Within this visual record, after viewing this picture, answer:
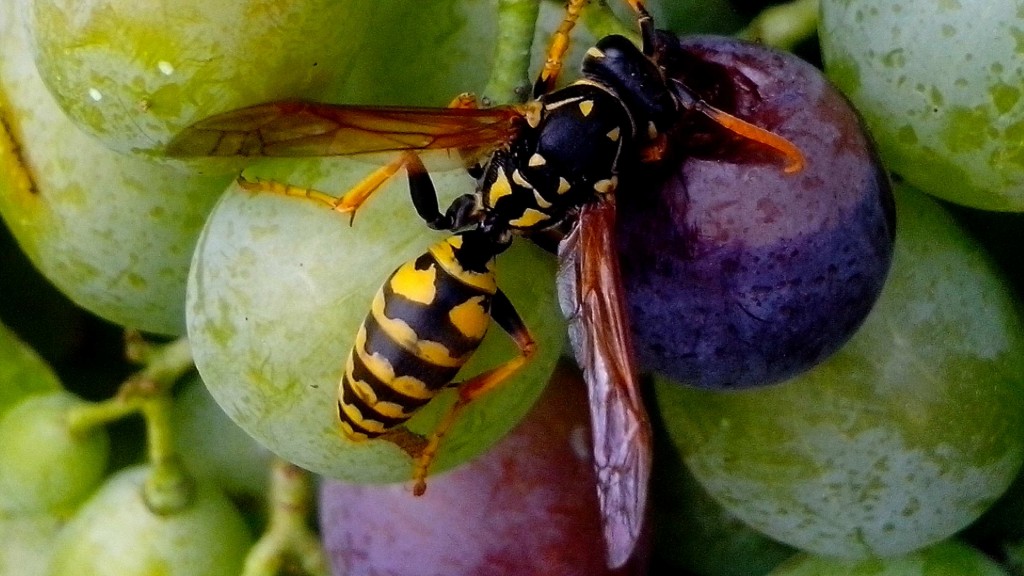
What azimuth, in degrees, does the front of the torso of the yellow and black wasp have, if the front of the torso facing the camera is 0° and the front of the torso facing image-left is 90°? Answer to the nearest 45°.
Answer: approximately 225°
